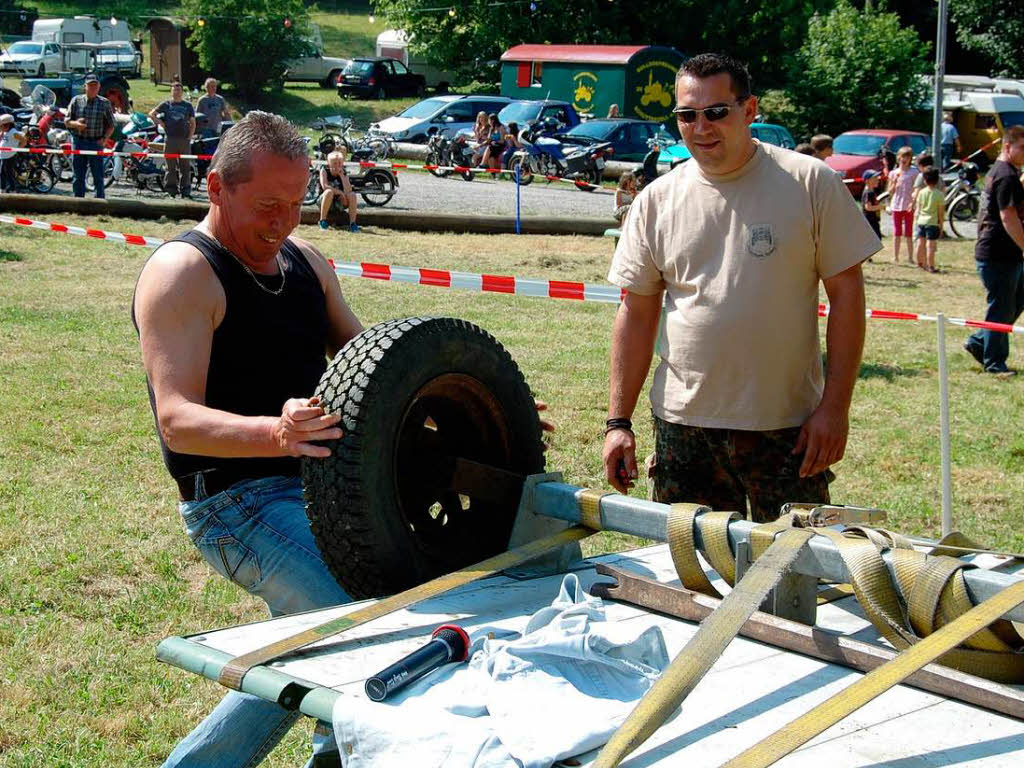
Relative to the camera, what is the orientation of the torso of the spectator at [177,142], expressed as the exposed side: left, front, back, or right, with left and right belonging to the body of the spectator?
front

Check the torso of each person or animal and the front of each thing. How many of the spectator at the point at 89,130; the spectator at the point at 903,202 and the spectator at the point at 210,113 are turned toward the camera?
3

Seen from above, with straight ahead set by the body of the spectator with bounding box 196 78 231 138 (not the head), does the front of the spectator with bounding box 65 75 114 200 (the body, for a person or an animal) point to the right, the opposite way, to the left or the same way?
the same way

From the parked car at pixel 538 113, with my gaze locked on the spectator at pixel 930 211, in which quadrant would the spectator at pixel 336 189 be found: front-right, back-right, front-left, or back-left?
front-right

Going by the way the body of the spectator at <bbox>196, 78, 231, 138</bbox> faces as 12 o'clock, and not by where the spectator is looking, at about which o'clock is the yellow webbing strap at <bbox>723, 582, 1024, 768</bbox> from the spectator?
The yellow webbing strap is roughly at 12 o'clock from the spectator.

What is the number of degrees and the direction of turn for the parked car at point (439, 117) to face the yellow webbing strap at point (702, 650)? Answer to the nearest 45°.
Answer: approximately 45° to its left

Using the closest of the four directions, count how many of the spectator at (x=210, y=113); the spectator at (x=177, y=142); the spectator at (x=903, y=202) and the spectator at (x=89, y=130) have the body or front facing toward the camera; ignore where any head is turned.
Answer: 4

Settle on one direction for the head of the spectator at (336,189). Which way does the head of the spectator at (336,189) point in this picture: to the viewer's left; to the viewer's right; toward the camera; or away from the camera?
toward the camera

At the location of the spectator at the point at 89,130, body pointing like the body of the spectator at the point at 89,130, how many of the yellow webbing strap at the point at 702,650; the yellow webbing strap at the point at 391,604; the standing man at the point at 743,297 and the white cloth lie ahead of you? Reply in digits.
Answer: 4

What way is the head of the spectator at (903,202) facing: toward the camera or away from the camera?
toward the camera

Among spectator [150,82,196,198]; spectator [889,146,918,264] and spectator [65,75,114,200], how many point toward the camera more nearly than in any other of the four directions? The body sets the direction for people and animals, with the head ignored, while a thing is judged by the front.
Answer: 3

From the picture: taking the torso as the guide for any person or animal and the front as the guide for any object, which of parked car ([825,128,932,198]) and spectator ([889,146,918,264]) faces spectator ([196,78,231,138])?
the parked car

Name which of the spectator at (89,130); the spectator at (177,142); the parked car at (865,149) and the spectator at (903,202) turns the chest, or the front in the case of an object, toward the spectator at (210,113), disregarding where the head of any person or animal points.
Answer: the parked car

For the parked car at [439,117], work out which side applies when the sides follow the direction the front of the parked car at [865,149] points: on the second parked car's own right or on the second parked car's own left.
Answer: on the second parked car's own right

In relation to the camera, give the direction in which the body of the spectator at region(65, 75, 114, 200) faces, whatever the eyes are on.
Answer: toward the camera

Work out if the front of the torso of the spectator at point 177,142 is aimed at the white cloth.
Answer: yes

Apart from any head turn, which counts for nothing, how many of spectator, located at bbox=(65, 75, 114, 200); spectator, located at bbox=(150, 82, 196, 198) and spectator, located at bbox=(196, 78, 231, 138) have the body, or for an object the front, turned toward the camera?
3

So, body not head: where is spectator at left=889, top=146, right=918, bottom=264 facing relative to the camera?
toward the camera

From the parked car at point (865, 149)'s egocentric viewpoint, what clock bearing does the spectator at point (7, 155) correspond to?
The spectator is roughly at 12 o'clock from the parked car.
